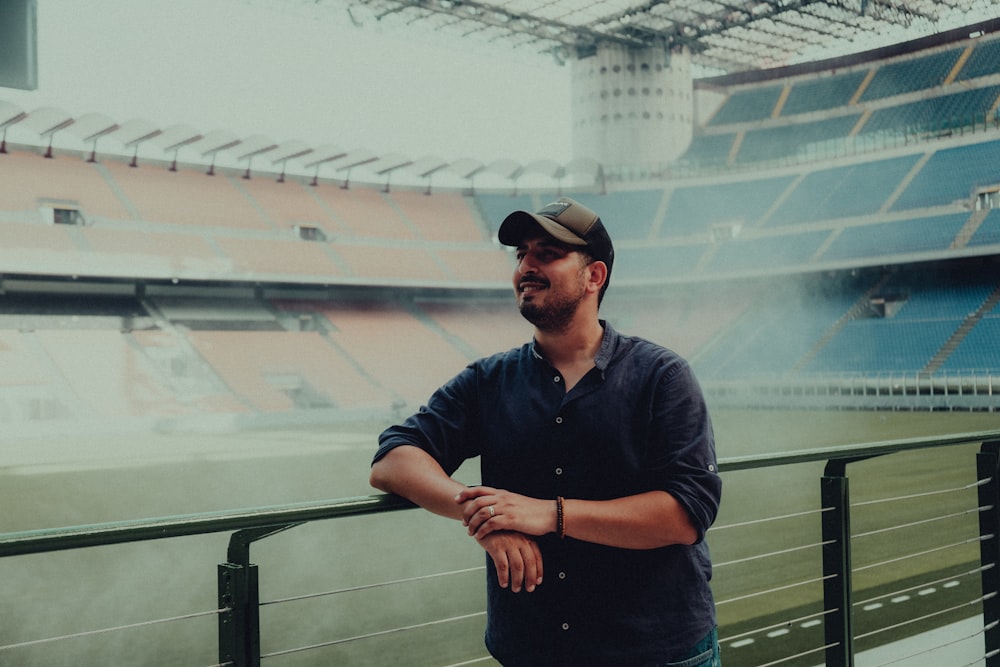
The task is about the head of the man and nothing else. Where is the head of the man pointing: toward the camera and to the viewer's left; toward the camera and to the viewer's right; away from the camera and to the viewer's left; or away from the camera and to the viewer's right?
toward the camera and to the viewer's left

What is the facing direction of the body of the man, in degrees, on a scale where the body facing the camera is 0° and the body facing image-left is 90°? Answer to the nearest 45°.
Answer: approximately 45°
